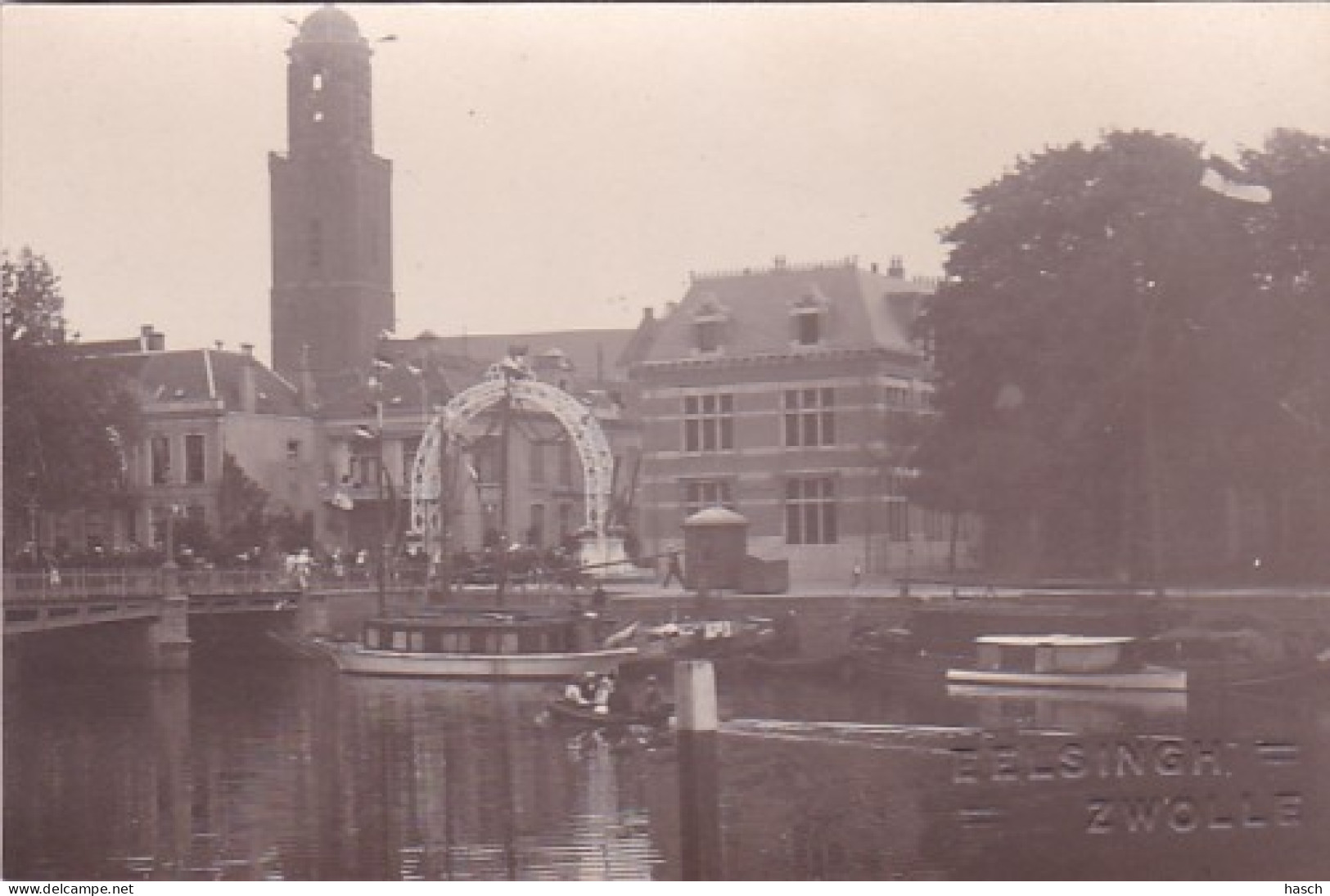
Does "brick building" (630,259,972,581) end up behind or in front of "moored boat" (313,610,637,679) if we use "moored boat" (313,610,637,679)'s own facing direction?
behind

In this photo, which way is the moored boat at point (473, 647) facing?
to the viewer's left

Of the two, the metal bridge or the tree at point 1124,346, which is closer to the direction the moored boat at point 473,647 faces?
the metal bridge
